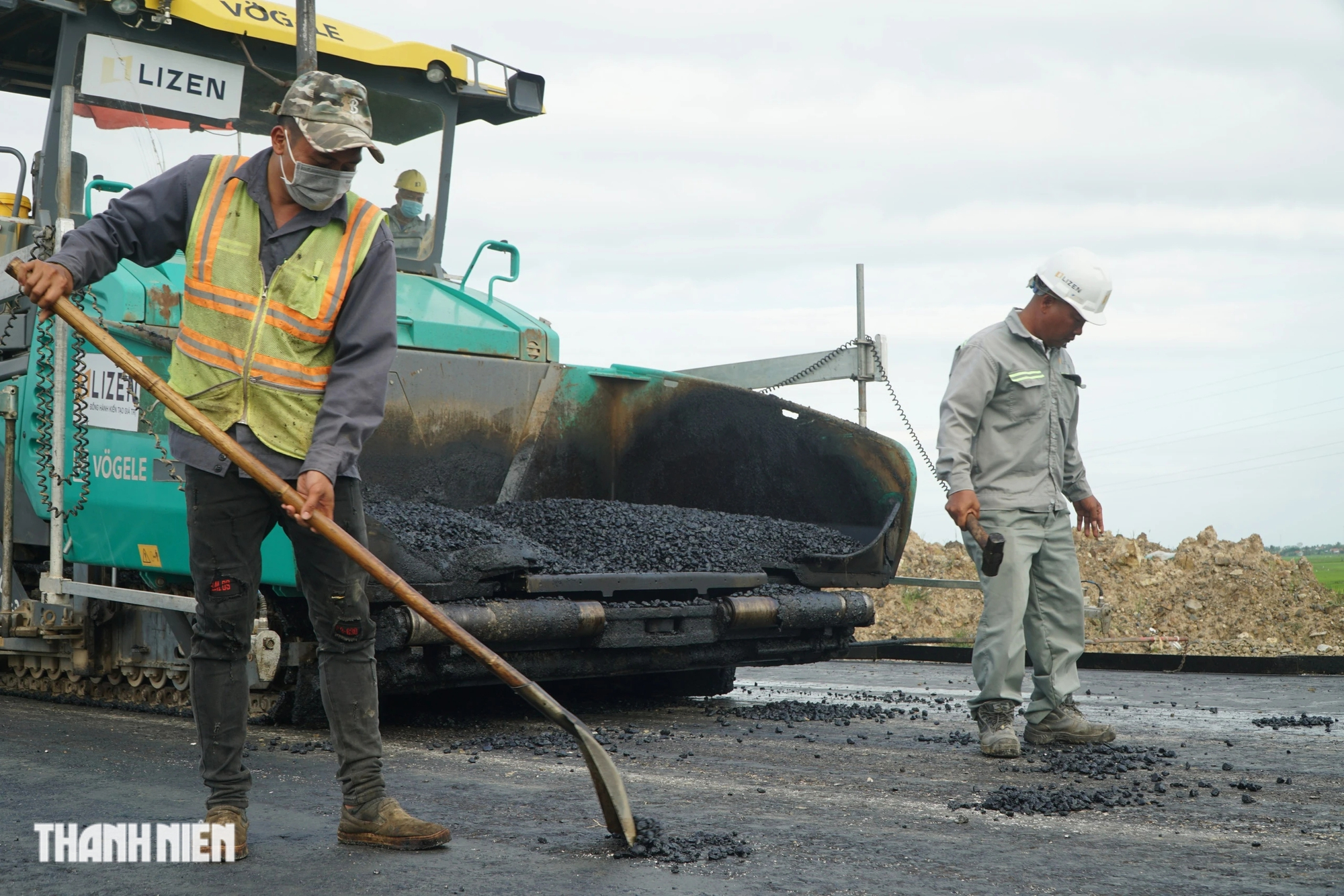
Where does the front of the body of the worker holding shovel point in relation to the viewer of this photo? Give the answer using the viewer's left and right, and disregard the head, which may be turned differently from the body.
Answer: facing the viewer

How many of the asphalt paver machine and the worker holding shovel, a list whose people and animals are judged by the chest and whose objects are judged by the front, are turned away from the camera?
0

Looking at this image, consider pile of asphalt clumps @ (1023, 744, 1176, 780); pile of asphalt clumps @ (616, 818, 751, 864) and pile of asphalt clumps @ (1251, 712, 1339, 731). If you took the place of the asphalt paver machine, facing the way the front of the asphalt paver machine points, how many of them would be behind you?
0

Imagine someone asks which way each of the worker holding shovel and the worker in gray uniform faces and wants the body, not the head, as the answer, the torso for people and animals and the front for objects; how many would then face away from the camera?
0

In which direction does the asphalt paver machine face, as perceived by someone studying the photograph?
facing the viewer and to the right of the viewer

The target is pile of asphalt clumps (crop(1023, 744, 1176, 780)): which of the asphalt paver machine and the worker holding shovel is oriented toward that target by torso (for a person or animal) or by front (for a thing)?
the asphalt paver machine

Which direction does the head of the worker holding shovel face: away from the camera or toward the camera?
toward the camera

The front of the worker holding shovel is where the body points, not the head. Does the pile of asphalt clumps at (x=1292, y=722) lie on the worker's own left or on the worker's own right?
on the worker's own left

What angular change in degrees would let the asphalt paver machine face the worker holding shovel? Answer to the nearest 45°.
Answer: approximately 45° to its right
